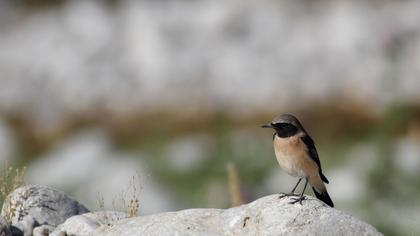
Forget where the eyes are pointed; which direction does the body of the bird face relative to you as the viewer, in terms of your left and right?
facing the viewer and to the left of the viewer

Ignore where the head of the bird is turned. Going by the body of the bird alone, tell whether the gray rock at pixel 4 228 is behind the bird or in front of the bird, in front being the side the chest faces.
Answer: in front

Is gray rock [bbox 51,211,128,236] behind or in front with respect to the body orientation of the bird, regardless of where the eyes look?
in front

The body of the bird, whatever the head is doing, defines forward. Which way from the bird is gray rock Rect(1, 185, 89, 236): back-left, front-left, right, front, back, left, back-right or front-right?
front-right

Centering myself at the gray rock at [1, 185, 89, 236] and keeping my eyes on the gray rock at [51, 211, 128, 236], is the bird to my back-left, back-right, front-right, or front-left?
front-left

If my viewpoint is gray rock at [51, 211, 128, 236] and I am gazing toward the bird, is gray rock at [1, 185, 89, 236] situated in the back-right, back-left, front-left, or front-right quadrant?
back-left
